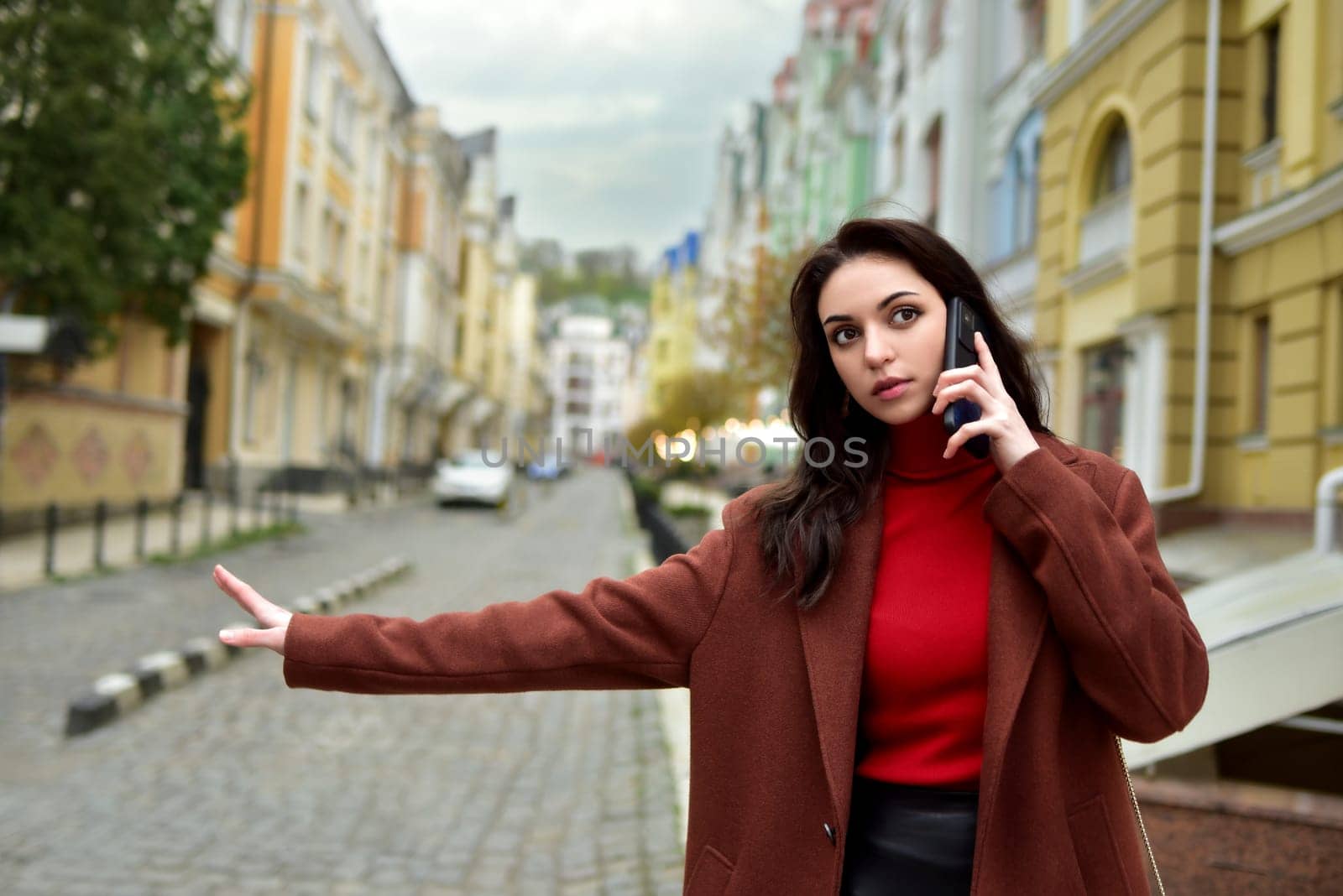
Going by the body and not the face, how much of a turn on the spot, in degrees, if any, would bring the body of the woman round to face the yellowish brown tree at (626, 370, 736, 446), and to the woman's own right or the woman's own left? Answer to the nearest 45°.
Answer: approximately 180°

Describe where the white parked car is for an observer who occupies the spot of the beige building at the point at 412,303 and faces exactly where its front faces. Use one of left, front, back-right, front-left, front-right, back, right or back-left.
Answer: front-right

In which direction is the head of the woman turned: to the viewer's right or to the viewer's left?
to the viewer's left

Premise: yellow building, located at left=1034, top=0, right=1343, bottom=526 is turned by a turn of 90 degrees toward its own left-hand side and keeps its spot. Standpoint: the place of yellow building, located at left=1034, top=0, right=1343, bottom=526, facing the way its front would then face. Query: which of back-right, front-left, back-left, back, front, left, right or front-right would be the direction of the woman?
front-right

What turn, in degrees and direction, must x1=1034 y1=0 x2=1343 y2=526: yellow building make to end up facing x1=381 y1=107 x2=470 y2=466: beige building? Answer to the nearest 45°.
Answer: approximately 90° to its right

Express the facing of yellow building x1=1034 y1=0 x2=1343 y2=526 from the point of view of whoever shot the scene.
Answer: facing the viewer and to the left of the viewer

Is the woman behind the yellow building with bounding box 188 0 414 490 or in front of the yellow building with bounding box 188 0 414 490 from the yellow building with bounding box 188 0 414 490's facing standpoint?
in front

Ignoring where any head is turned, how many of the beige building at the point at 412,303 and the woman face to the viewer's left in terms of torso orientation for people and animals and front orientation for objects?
0

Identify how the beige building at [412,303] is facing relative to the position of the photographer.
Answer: facing the viewer and to the right of the viewer
